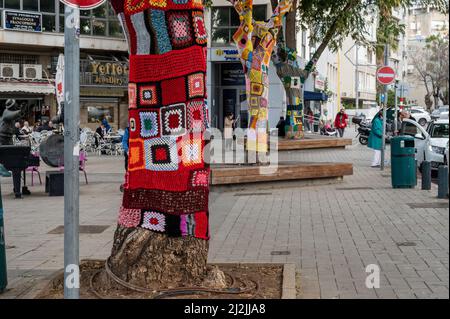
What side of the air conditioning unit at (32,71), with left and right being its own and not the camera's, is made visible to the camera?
front

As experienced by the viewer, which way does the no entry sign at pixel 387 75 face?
facing the viewer

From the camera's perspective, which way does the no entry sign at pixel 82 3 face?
toward the camera

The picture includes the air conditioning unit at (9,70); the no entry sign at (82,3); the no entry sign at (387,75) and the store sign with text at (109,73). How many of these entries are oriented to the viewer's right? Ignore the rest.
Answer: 0

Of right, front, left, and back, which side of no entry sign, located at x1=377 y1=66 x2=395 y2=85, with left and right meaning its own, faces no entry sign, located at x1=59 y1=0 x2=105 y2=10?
front

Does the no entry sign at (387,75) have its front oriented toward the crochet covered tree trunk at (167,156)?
yes

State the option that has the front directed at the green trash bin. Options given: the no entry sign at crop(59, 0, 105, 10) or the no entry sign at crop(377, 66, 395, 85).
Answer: the no entry sign at crop(377, 66, 395, 85)

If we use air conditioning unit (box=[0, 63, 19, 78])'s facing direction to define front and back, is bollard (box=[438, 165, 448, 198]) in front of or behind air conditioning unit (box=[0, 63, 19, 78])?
in front

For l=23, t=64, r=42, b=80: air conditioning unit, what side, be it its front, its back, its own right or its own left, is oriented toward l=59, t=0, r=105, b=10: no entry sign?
front

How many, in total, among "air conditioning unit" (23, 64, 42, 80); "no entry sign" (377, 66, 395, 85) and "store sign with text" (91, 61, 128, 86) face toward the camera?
3

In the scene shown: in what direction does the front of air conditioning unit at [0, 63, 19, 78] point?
toward the camera
